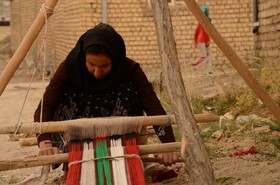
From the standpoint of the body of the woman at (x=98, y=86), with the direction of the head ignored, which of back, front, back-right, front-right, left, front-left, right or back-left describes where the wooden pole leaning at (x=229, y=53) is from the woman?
left

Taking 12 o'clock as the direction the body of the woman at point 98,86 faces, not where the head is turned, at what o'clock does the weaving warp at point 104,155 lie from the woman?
The weaving warp is roughly at 12 o'clock from the woman.

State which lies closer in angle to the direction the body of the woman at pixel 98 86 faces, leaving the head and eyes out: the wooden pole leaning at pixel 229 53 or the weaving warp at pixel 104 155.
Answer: the weaving warp

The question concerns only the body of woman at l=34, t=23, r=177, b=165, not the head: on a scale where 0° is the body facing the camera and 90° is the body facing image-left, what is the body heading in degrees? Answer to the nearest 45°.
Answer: approximately 0°

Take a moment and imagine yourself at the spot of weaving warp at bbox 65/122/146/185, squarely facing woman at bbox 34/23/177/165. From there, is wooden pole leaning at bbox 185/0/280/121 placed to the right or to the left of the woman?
right

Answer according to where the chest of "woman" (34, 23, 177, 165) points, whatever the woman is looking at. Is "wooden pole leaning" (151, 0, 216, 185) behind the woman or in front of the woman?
in front
